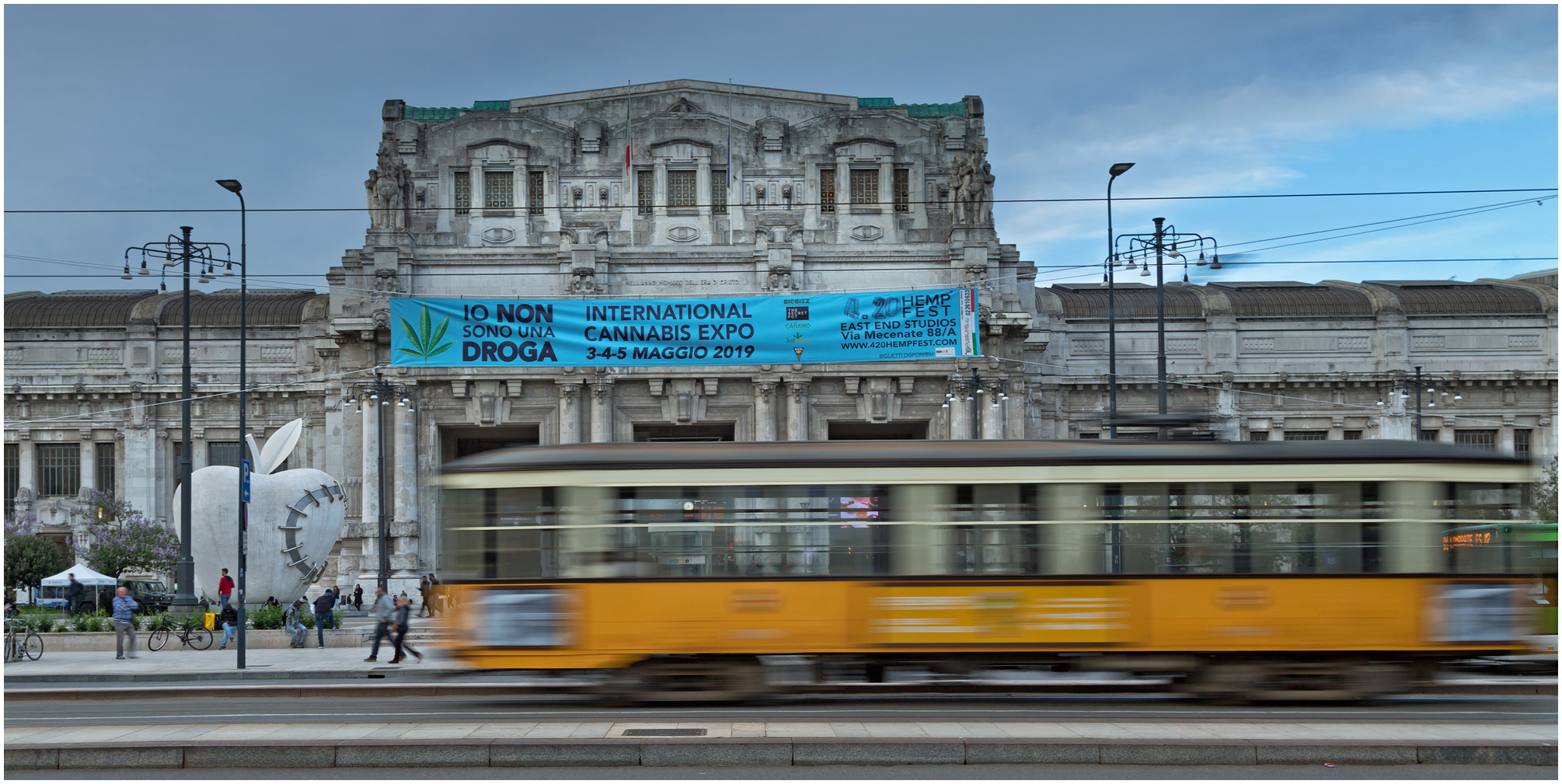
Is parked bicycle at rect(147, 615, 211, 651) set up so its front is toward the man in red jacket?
no

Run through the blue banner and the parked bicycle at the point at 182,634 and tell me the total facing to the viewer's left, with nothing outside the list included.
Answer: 1

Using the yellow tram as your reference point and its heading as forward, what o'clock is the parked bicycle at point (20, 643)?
The parked bicycle is roughly at 1 o'clock from the yellow tram.

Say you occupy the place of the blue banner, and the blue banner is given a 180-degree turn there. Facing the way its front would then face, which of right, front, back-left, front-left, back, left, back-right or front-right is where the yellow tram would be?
back

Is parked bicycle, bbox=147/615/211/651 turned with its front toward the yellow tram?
no

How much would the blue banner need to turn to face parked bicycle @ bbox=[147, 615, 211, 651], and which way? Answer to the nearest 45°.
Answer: approximately 45° to its right

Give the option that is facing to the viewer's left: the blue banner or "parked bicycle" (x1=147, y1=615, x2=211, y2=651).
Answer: the parked bicycle

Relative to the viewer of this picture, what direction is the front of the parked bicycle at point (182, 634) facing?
facing to the left of the viewer

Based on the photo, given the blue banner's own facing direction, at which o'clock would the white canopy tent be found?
The white canopy tent is roughly at 2 o'clock from the blue banner.

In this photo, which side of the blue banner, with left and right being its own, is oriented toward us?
front

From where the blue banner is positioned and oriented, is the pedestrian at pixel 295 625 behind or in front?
in front

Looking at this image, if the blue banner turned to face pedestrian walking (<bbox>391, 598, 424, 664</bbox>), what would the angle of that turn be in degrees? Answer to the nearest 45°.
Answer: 0° — it already faces them

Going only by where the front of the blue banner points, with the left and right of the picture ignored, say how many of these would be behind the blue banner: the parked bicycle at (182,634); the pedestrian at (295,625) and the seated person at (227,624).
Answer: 0
